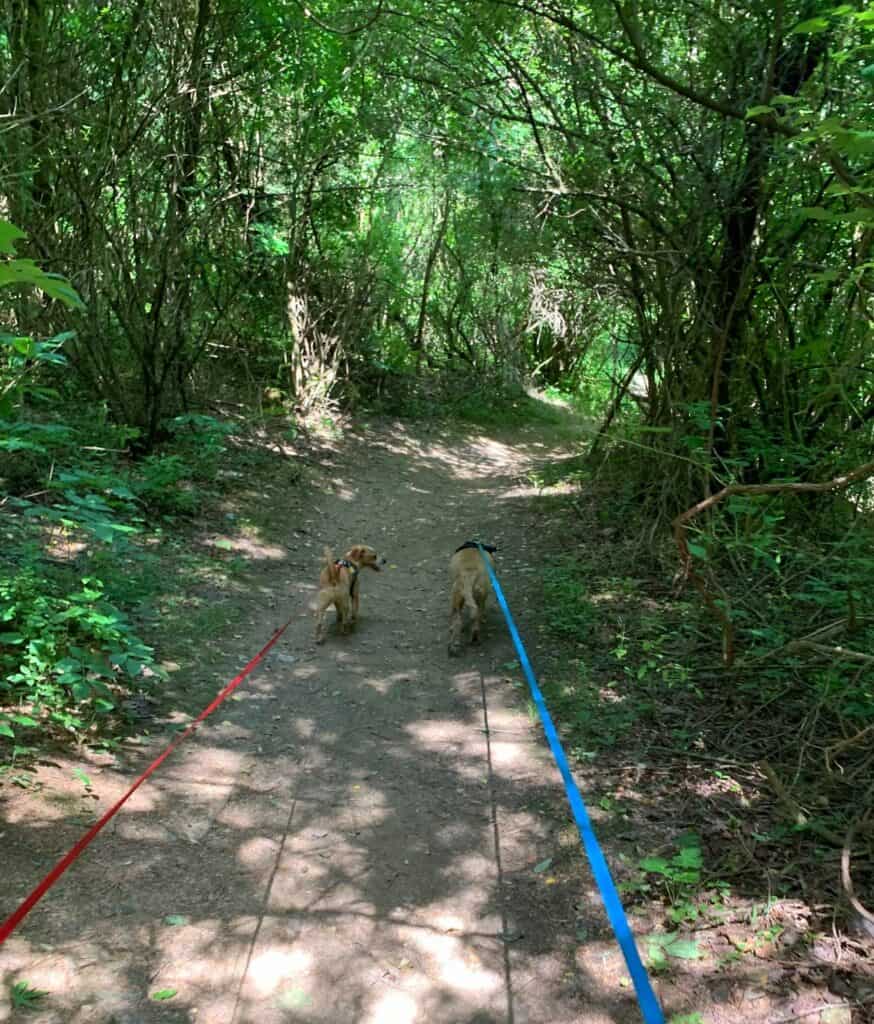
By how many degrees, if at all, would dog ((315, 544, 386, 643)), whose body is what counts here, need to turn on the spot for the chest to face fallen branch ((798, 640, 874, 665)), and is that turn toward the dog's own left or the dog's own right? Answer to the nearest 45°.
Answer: approximately 90° to the dog's own right

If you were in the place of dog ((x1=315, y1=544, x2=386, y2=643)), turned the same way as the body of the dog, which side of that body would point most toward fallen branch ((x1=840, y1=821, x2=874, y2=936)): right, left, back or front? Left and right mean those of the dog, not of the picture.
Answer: right

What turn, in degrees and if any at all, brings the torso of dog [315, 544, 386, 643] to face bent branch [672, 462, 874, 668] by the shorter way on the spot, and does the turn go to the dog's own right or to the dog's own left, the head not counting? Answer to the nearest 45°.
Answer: approximately 90° to the dog's own right

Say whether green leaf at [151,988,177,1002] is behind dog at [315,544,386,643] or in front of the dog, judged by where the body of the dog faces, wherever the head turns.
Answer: behind

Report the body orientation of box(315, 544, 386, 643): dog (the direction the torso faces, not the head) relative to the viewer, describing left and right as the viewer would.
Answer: facing away from the viewer and to the right of the viewer

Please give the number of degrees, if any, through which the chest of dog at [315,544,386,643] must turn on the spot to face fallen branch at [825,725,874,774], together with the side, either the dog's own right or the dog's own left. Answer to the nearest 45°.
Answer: approximately 90° to the dog's own right

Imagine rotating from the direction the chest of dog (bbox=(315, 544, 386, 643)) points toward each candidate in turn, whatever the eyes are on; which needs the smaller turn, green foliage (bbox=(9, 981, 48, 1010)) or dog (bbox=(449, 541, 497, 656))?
the dog

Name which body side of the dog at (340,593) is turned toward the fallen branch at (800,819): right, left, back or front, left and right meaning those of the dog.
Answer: right

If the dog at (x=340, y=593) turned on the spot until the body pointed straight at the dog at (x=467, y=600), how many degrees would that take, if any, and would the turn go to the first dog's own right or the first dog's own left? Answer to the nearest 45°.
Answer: approximately 45° to the first dog's own right
